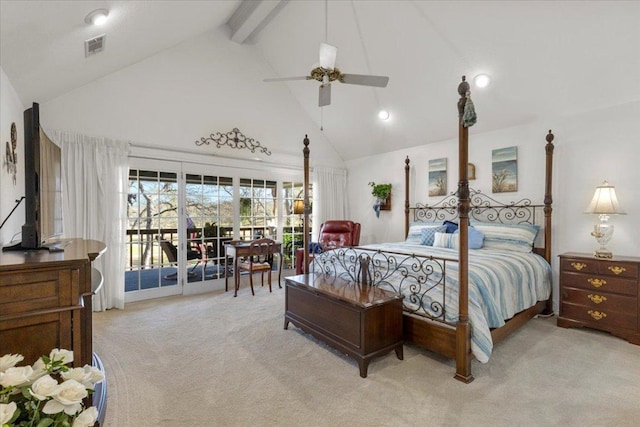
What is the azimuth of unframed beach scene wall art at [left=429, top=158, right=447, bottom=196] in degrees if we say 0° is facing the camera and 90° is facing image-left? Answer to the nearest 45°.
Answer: approximately 45°

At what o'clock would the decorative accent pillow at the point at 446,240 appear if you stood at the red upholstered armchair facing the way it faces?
The decorative accent pillow is roughly at 9 o'clock from the red upholstered armchair.

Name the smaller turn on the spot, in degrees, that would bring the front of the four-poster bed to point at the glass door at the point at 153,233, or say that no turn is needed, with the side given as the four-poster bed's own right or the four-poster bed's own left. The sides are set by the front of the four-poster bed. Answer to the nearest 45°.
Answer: approximately 45° to the four-poster bed's own right

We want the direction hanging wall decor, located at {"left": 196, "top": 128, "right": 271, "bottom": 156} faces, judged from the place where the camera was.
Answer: facing the viewer and to the right of the viewer

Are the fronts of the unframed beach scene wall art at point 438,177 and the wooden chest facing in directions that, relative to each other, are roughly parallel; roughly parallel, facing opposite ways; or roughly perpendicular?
roughly parallel

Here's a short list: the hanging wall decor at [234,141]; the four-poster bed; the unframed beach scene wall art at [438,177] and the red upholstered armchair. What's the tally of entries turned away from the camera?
0

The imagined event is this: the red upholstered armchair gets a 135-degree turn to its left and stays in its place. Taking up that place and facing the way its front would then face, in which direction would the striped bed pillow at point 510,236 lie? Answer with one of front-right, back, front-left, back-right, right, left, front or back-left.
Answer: front-right

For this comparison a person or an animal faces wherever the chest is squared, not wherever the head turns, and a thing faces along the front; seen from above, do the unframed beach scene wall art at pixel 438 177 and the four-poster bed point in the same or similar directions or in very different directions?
same or similar directions

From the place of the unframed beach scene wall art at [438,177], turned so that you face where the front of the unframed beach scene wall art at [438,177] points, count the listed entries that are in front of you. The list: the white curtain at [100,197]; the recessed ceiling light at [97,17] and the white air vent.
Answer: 3

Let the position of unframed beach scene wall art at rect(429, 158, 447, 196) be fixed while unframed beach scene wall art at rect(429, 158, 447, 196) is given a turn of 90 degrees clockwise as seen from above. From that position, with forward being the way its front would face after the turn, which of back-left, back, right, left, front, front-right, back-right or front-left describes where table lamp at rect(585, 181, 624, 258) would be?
back

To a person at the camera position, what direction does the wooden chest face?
facing the viewer and to the left of the viewer

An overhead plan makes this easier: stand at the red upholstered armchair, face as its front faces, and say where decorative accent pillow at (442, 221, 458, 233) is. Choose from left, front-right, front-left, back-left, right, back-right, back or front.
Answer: left
